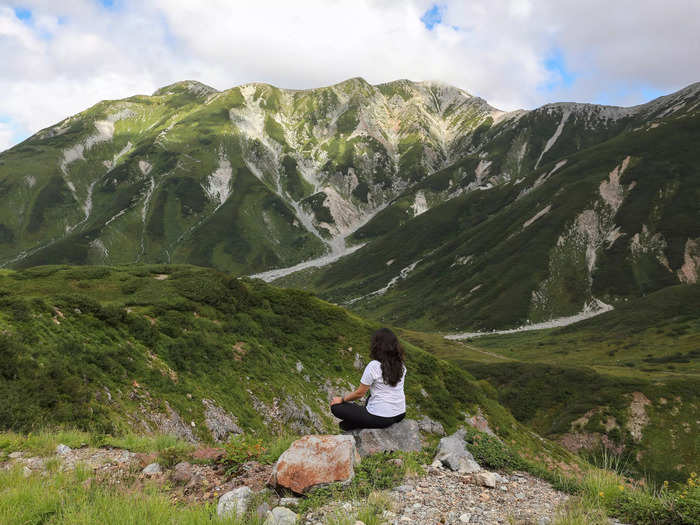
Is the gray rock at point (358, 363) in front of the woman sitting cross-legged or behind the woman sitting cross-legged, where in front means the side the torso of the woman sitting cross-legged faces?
in front

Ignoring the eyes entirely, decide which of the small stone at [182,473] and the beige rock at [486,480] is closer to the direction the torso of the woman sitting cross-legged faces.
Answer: the small stone

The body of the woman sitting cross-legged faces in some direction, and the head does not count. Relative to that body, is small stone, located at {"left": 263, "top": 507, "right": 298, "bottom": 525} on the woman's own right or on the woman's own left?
on the woman's own left

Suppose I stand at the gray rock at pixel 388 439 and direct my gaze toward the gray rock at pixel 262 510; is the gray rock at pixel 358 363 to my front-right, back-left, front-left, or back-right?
back-right

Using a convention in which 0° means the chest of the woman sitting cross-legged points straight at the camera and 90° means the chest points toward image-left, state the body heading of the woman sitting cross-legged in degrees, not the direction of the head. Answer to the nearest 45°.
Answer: approximately 135°

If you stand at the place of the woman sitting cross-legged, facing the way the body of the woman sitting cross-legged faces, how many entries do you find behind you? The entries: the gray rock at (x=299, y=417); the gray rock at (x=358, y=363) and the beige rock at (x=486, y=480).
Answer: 1

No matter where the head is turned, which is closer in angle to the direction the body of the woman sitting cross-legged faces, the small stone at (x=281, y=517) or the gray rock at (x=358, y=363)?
the gray rock

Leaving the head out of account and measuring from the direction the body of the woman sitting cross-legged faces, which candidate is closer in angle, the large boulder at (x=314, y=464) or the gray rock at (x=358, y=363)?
the gray rock

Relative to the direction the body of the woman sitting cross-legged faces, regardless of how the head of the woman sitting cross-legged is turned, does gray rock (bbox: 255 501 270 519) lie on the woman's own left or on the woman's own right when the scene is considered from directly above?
on the woman's own left

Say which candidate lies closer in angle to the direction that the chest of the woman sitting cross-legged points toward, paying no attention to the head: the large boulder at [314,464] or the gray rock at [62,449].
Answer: the gray rock

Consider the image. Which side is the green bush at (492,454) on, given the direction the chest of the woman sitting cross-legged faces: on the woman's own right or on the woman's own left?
on the woman's own right

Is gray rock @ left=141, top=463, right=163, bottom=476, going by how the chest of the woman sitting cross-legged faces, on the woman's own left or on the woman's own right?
on the woman's own left

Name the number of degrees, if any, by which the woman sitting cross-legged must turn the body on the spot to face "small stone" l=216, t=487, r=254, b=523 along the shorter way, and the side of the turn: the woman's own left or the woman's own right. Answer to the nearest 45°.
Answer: approximately 90° to the woman's own left

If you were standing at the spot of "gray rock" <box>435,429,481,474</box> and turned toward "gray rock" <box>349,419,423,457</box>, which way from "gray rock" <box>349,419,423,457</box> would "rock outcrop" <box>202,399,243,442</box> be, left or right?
right
